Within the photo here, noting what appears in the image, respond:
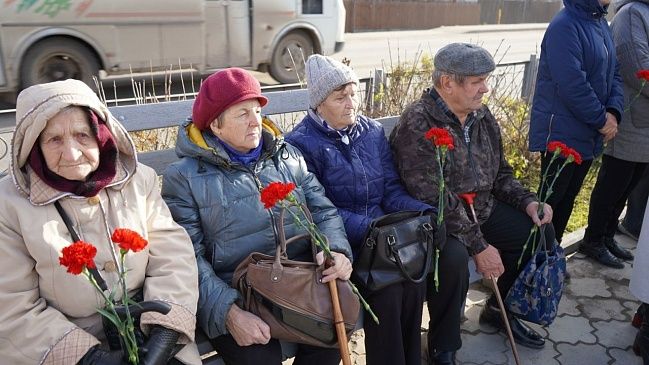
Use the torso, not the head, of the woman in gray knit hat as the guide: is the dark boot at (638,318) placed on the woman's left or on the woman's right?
on the woman's left

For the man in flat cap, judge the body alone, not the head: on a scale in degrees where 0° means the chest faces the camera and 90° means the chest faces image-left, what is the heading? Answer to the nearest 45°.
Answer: approximately 315°

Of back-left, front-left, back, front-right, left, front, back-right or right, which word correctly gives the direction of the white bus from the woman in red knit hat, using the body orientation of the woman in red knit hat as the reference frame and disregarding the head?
back-left

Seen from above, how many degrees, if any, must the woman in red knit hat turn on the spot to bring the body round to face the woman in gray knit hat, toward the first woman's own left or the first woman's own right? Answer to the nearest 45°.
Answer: approximately 90° to the first woman's own left

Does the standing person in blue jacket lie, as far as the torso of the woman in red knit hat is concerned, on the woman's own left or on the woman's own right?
on the woman's own left

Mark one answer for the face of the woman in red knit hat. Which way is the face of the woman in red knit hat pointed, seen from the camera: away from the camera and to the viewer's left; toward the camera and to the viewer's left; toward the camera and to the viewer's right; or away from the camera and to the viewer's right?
toward the camera and to the viewer's right

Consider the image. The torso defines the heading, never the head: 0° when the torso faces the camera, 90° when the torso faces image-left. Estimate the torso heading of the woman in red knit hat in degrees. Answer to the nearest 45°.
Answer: approximately 315°

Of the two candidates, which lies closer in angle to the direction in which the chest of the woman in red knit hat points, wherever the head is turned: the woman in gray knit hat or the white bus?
the woman in gray knit hat
